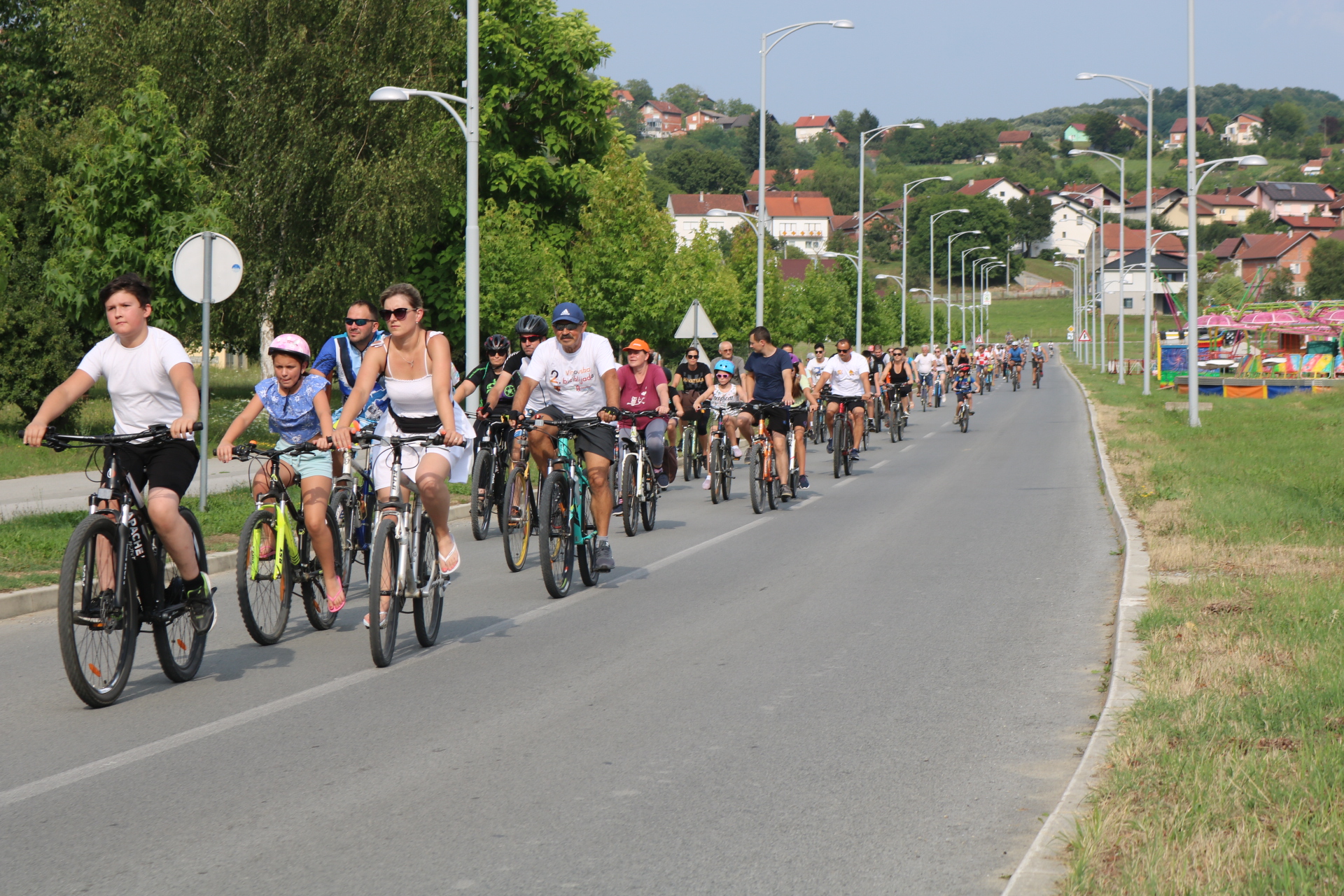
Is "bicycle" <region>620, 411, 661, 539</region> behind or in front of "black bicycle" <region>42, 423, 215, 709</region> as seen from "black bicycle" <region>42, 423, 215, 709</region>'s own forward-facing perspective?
behind

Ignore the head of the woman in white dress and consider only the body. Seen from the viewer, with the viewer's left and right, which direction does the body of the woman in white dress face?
facing the viewer and to the left of the viewer

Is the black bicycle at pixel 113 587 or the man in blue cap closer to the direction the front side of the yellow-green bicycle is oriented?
the black bicycle

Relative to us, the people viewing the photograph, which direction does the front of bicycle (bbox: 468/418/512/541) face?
facing the viewer

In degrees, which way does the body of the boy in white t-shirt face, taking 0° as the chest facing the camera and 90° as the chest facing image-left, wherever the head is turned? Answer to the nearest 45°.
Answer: approximately 45°

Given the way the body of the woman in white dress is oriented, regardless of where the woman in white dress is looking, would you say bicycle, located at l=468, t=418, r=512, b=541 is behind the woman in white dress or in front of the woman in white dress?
behind

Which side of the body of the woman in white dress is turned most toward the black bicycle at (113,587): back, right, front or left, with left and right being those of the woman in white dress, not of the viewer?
front

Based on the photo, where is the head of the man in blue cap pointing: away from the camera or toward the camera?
toward the camera

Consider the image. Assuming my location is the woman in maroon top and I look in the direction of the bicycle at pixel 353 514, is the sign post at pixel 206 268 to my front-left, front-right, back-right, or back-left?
front-right

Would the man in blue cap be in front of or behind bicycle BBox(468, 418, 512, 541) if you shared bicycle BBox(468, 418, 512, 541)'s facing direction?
in front

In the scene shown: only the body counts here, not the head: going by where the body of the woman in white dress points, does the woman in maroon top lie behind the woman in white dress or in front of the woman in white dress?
behind
